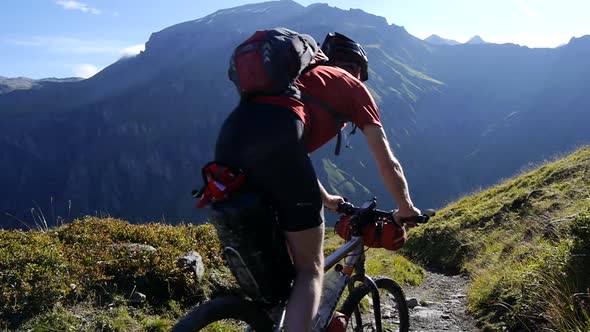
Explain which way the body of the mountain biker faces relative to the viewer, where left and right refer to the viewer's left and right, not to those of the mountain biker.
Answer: facing away from the viewer and to the right of the viewer

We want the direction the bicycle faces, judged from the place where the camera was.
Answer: facing away from the viewer and to the right of the viewer
